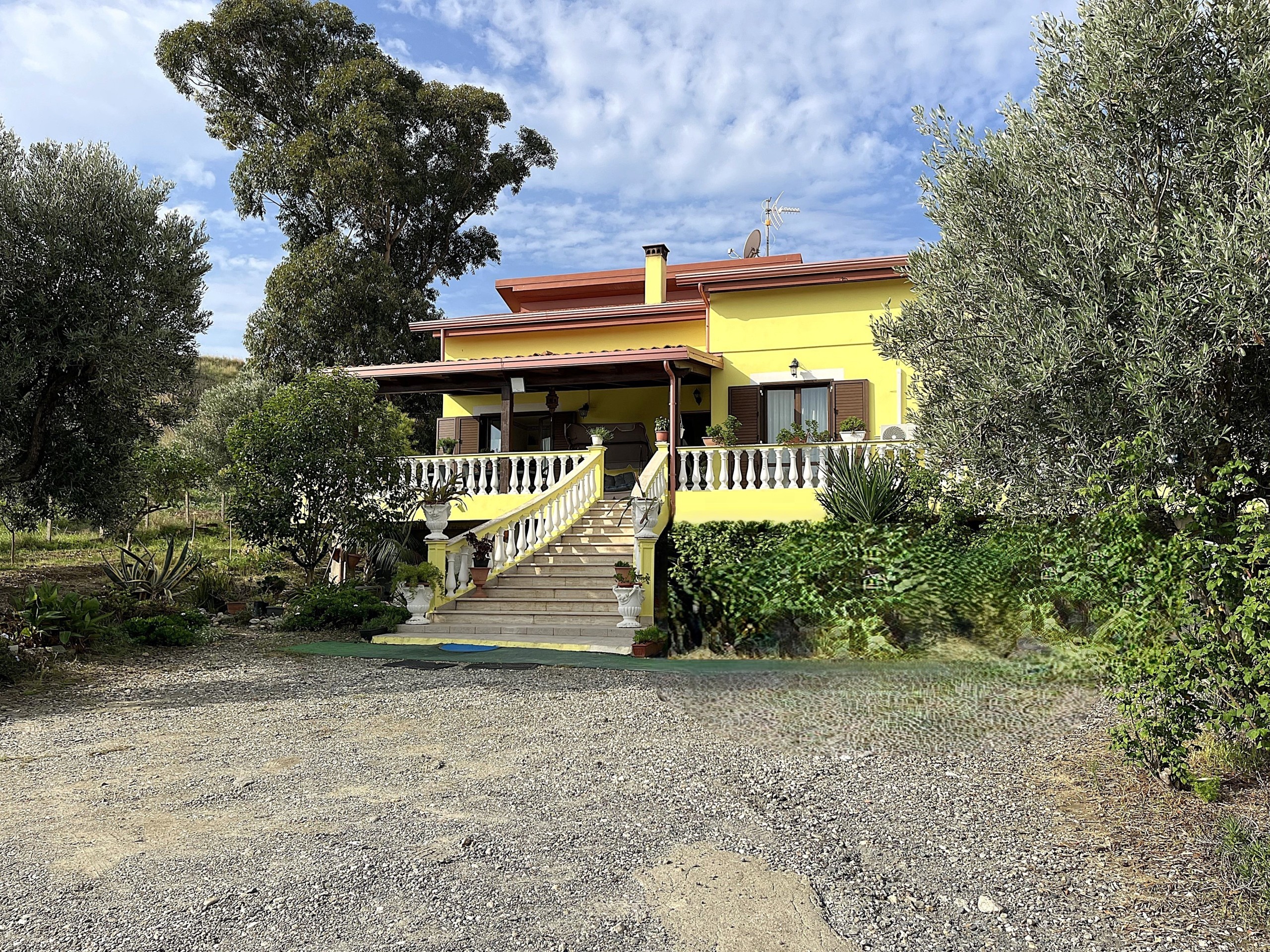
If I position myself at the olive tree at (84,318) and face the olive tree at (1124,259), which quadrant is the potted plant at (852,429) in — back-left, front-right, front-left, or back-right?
front-left

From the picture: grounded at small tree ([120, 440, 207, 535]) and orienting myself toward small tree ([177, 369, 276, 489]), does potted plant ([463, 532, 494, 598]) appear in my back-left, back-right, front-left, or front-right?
back-right

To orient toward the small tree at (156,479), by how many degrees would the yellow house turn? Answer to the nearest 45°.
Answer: approximately 90° to its right

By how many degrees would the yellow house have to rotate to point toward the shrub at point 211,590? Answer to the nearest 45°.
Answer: approximately 90° to its right

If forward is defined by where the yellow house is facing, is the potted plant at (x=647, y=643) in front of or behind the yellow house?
in front

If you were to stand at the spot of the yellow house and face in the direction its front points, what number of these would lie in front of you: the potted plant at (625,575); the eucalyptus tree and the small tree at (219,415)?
1

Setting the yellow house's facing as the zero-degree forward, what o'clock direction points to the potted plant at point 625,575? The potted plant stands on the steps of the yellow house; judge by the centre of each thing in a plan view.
The potted plant is roughly at 12 o'clock from the yellow house.

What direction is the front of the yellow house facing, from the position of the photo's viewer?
facing the viewer

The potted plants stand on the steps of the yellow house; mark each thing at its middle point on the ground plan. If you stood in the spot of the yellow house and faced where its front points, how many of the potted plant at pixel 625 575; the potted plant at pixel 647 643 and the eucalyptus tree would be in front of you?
2

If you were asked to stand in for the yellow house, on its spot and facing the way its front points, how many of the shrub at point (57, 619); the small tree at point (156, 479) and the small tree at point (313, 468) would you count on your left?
0

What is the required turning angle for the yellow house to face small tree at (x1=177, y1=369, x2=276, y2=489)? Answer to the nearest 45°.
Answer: approximately 135° to its right

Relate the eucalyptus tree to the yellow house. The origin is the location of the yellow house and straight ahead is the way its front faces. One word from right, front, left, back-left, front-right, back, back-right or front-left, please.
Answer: back-right

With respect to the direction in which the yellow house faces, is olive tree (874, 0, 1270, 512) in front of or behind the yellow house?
in front

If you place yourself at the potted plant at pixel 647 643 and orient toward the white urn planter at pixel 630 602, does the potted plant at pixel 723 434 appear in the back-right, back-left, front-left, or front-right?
front-right
